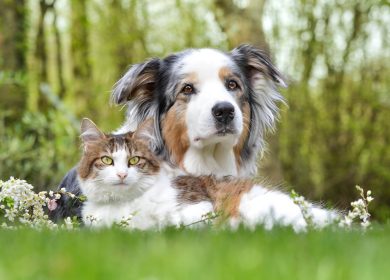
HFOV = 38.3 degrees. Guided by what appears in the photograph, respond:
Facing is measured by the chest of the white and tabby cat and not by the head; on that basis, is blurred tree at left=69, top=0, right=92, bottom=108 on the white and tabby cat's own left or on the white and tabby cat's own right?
on the white and tabby cat's own right

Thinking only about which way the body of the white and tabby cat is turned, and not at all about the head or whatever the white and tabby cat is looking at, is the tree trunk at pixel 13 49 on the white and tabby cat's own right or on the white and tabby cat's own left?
on the white and tabby cat's own right

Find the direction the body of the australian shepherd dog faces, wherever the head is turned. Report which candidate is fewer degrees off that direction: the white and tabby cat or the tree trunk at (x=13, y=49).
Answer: the white and tabby cat

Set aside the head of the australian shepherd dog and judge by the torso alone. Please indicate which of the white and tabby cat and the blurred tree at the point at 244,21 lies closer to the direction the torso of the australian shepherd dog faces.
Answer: the white and tabby cat
